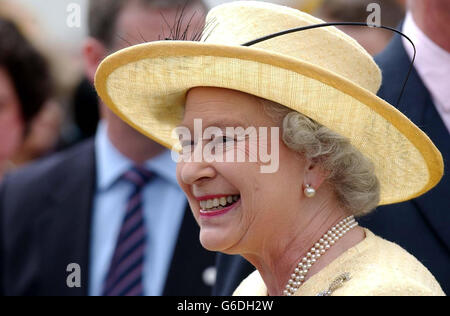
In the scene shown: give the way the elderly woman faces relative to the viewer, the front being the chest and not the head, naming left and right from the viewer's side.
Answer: facing the viewer and to the left of the viewer

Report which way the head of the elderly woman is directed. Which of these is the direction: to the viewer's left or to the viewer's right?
to the viewer's left

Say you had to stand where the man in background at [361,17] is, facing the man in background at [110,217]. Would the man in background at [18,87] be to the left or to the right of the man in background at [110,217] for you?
right

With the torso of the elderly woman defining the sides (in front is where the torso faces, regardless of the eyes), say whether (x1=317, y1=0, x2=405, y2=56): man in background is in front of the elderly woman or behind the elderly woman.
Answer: behind

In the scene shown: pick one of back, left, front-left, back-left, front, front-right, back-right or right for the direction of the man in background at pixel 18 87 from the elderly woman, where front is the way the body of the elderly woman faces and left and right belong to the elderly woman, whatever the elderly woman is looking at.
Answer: right

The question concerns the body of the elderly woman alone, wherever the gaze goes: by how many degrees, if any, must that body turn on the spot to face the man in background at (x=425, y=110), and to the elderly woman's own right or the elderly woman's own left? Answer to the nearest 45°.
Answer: approximately 180°
